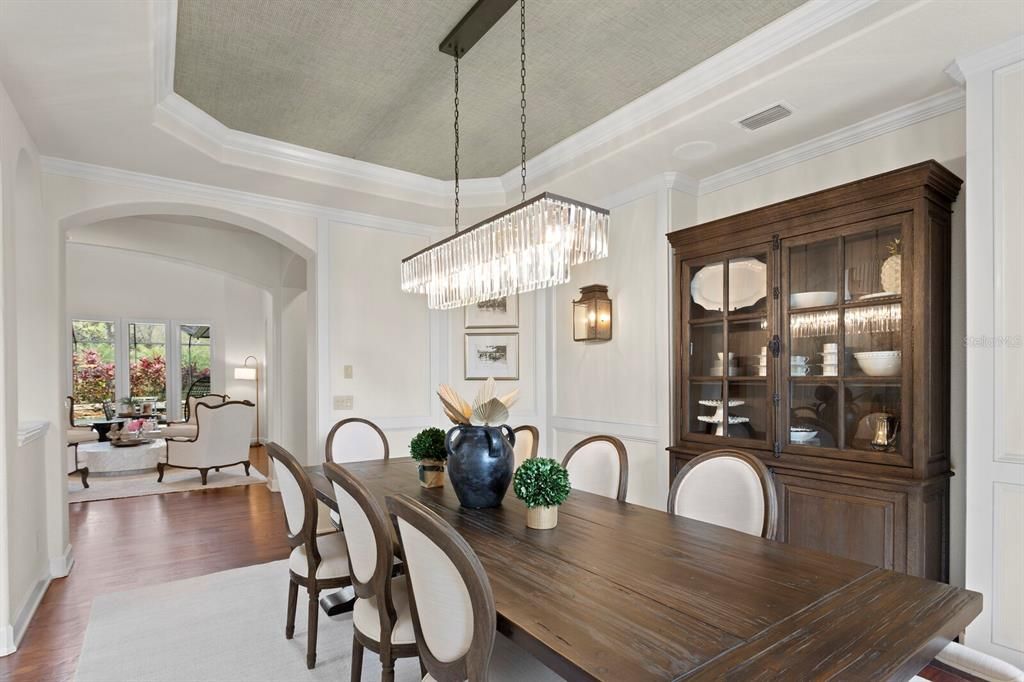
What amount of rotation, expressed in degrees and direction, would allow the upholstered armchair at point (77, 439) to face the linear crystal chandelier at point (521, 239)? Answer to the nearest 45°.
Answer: approximately 90° to its right

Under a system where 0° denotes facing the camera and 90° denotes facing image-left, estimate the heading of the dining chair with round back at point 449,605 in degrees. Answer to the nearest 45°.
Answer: approximately 225°

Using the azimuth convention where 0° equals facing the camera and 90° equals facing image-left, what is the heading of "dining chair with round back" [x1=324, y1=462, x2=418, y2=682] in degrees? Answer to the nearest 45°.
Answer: approximately 225°

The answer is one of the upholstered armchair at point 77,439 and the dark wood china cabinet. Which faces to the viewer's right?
the upholstered armchair

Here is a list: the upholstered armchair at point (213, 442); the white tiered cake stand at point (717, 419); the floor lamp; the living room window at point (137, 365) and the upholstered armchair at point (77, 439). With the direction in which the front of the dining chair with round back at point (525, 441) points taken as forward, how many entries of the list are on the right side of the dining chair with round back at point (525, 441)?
4

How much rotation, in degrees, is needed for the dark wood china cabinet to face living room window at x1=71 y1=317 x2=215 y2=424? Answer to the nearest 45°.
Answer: approximately 45° to its right

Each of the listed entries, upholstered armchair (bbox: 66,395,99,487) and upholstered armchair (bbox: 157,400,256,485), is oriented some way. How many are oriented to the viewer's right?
1

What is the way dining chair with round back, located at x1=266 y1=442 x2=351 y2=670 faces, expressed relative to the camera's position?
facing away from the viewer and to the right of the viewer

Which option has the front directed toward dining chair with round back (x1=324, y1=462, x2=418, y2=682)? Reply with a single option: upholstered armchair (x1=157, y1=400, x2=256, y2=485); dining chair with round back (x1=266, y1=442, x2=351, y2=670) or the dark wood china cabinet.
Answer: the dark wood china cabinet

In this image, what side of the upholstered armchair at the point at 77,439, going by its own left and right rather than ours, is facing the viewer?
right

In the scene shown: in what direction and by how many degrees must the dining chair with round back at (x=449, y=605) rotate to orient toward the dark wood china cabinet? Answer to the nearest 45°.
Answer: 0° — it already faces it

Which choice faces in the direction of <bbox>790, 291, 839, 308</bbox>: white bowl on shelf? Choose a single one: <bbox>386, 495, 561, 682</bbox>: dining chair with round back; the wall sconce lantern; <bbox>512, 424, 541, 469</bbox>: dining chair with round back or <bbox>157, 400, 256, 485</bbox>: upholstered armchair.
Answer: <bbox>386, 495, 561, 682</bbox>: dining chair with round back
